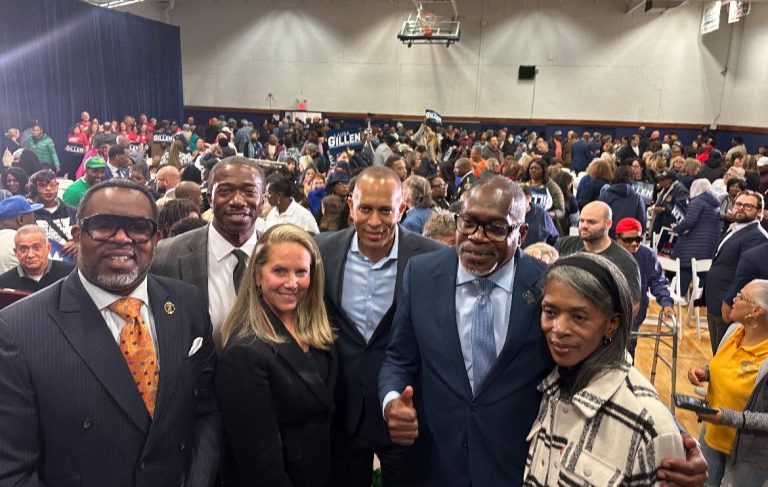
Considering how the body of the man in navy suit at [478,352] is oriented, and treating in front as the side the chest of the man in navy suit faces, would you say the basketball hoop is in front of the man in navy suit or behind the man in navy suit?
behind

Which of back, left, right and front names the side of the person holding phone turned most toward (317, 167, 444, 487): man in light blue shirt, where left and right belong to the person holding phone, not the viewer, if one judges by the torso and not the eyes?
front

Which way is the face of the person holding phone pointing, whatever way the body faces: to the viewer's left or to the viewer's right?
to the viewer's left

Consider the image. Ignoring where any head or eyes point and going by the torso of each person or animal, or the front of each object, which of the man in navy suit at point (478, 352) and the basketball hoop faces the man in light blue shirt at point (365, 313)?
the basketball hoop

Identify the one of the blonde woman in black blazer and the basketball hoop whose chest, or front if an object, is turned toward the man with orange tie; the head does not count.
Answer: the basketball hoop

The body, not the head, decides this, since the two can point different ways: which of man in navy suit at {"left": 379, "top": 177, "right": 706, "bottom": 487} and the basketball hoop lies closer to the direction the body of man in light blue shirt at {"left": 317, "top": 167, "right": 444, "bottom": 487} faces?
the man in navy suit

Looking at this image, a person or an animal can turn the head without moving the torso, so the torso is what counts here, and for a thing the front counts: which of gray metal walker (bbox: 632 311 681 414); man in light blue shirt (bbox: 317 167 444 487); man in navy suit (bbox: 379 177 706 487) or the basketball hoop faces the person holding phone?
the basketball hoop

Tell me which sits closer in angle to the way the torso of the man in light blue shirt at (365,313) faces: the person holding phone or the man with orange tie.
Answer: the man with orange tie

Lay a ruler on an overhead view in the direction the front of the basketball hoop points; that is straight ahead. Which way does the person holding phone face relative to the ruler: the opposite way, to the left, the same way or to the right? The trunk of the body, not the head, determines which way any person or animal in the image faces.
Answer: to the right

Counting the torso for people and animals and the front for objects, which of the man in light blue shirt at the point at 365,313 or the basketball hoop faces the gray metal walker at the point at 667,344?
the basketball hoop
